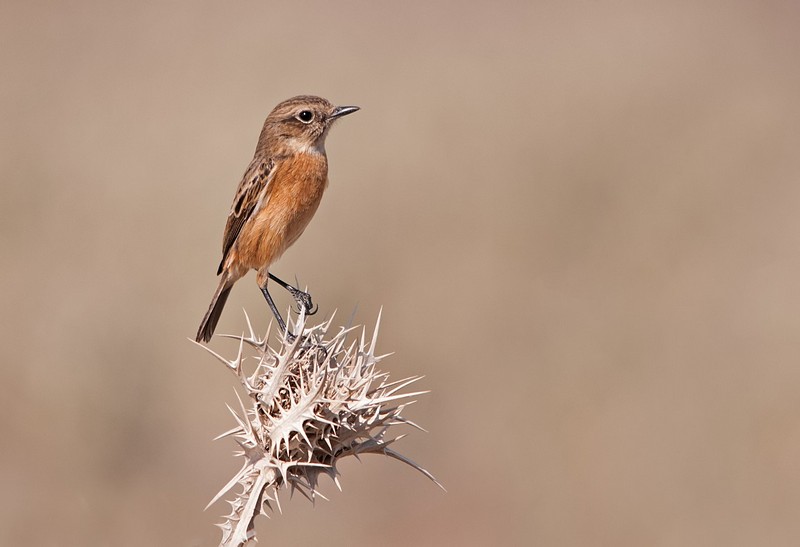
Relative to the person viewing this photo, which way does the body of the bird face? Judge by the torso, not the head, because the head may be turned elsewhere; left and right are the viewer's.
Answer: facing to the right of the viewer
